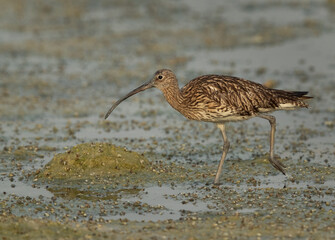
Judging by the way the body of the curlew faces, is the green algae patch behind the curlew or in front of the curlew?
in front

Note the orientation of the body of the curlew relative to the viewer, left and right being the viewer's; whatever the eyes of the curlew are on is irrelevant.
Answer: facing to the left of the viewer
